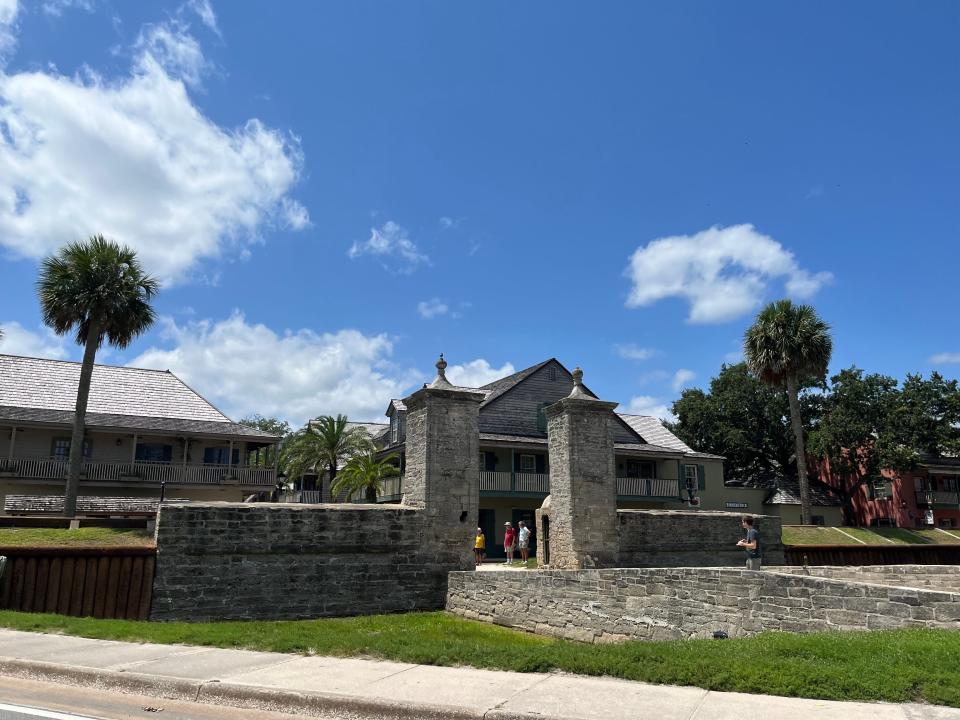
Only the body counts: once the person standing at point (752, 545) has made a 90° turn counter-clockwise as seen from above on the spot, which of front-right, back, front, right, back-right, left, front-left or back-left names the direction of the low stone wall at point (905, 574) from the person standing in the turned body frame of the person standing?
left

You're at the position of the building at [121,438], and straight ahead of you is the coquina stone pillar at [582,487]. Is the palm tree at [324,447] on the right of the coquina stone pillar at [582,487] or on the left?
left

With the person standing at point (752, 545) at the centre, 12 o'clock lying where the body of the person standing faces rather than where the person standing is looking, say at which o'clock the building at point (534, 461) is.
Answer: The building is roughly at 2 o'clock from the person standing.

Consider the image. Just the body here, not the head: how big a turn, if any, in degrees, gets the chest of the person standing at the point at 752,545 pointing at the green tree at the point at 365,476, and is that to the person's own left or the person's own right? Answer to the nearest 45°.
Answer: approximately 45° to the person's own right

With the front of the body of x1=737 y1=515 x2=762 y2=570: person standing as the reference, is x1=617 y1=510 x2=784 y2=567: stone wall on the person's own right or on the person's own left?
on the person's own right

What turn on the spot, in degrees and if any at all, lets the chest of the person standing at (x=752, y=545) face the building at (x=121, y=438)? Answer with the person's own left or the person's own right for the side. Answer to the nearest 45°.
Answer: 0° — they already face it

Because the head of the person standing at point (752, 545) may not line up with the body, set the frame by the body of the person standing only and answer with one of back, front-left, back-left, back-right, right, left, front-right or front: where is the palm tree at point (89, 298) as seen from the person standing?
front

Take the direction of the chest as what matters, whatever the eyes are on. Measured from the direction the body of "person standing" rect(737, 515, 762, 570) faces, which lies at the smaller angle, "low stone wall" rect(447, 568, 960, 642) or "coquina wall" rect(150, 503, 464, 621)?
the coquina wall

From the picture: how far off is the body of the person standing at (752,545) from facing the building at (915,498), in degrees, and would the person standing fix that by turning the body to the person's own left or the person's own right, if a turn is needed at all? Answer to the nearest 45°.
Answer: approximately 90° to the person's own right

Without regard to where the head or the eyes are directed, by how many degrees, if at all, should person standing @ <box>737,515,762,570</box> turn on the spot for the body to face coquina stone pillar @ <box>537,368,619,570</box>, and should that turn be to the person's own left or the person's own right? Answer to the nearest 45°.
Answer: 0° — they already face it

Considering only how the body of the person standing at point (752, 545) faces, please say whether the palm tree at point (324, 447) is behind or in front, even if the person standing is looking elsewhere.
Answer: in front

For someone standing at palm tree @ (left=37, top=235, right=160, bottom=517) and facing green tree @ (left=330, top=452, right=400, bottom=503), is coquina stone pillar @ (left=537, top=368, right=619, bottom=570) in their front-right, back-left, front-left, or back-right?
front-right

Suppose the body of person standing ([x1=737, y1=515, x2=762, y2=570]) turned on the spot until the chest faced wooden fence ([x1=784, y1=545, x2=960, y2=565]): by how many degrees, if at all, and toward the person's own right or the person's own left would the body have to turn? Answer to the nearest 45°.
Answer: approximately 135° to the person's own right

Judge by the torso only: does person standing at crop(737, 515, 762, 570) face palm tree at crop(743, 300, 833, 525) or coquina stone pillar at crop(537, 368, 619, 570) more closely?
the coquina stone pillar

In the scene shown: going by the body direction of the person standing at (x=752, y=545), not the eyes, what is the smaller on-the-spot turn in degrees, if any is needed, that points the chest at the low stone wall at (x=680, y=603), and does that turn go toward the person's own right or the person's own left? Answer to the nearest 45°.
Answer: approximately 90° to the person's own left

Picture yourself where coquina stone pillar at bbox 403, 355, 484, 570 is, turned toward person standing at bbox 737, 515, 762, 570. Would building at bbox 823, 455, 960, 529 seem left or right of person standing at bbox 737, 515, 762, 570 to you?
left

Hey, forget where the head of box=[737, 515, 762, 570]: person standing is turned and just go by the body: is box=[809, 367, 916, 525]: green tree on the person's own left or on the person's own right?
on the person's own right

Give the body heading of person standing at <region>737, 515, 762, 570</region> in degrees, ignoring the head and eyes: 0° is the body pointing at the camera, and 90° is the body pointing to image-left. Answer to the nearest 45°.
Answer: approximately 90°
